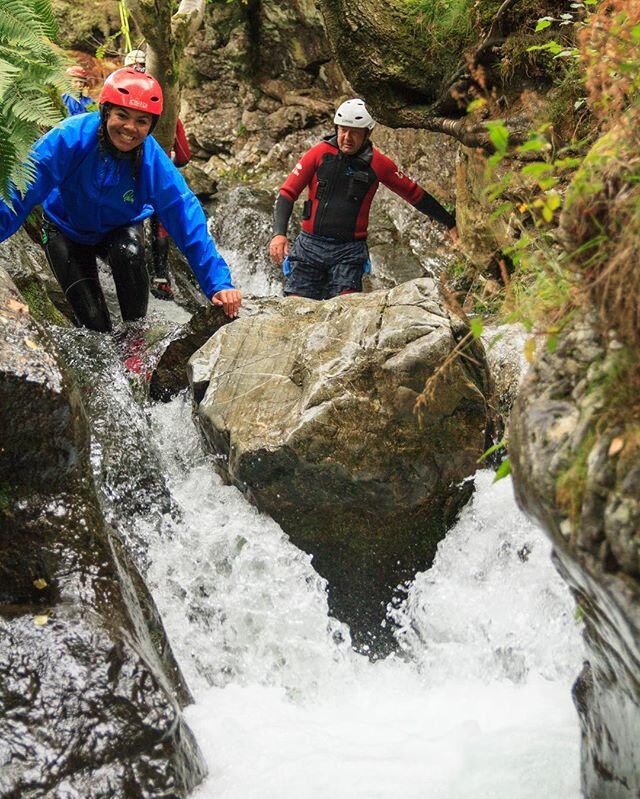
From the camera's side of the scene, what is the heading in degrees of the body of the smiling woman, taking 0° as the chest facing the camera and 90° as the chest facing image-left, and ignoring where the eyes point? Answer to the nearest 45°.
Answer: approximately 0°

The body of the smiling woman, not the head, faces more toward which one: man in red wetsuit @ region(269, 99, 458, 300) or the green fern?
the green fern

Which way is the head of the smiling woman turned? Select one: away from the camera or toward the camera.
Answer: toward the camera

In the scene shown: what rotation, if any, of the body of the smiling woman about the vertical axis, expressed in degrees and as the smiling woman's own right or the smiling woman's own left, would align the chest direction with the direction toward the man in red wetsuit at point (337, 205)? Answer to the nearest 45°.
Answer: approximately 135° to the smiling woman's own left

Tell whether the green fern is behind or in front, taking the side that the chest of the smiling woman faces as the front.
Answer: in front

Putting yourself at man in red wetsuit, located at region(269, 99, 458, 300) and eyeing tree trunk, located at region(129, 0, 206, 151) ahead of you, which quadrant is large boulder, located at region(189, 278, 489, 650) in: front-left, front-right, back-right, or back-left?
back-left

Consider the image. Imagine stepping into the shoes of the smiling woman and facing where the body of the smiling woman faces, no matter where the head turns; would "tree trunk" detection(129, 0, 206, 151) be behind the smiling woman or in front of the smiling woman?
behind

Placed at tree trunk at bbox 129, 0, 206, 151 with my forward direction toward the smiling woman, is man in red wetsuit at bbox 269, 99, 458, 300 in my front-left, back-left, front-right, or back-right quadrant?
front-left

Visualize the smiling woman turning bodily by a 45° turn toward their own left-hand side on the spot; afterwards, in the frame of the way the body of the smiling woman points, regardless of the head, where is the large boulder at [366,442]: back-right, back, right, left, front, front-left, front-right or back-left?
front
